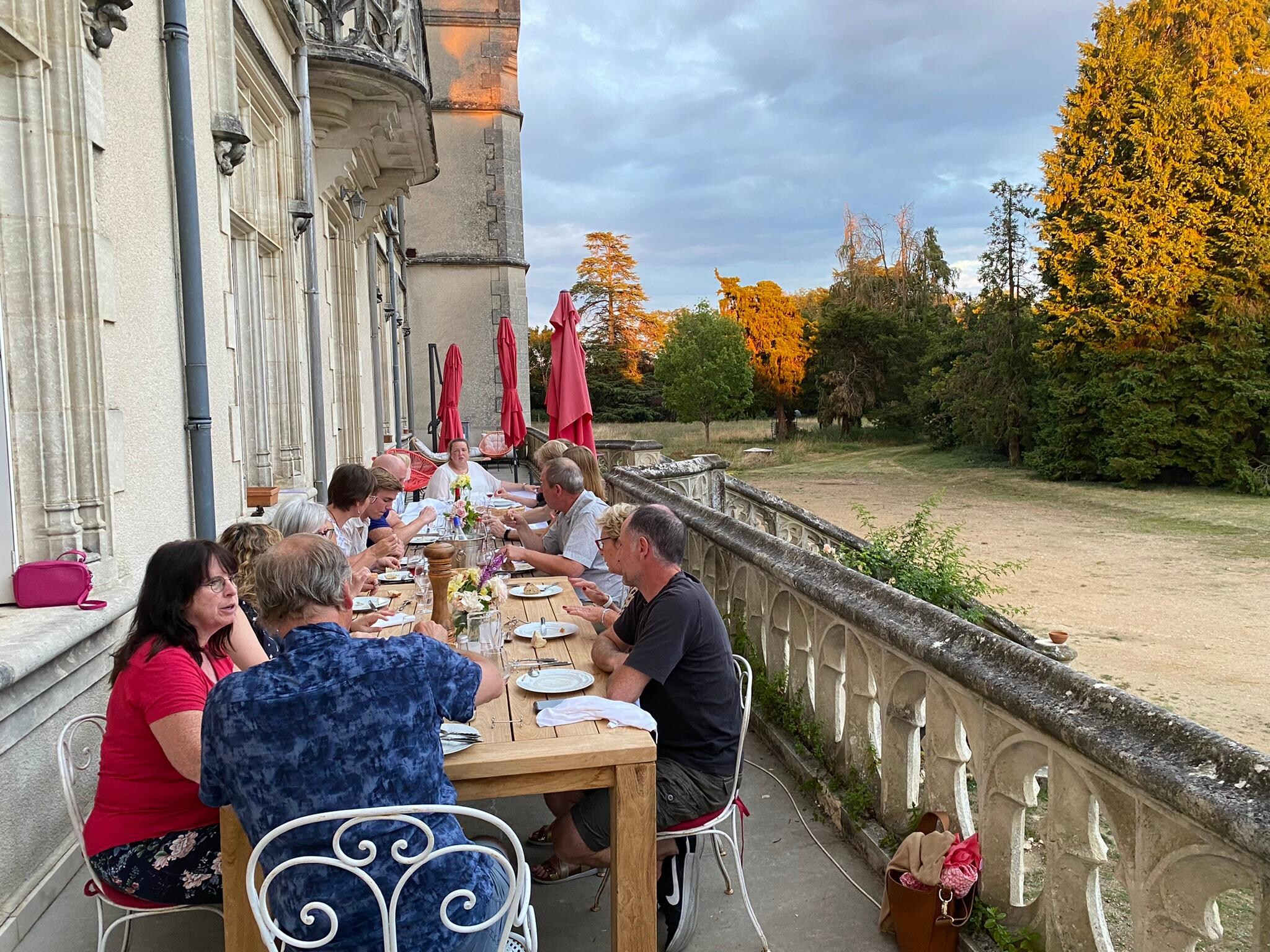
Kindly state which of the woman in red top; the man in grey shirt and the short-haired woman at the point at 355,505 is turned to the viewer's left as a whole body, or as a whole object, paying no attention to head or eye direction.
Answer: the man in grey shirt

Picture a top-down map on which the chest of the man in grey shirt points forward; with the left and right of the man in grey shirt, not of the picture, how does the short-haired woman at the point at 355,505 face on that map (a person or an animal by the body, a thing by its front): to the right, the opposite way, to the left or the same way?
the opposite way

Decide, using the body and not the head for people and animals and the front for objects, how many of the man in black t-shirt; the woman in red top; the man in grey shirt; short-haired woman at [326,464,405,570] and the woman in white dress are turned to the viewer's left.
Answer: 2

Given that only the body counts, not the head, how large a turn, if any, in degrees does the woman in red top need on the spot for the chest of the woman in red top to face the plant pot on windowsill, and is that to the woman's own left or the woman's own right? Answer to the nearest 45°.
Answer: approximately 90° to the woman's own left

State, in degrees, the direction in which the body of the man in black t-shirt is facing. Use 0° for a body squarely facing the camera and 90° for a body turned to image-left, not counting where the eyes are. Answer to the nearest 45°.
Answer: approximately 90°

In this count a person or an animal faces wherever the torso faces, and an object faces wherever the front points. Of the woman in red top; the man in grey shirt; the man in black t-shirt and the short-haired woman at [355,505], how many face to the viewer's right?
2

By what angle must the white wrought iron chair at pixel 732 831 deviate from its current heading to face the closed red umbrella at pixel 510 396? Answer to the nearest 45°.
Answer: approximately 90° to its right

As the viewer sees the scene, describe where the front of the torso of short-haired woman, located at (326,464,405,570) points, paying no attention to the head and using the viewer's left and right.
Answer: facing to the right of the viewer

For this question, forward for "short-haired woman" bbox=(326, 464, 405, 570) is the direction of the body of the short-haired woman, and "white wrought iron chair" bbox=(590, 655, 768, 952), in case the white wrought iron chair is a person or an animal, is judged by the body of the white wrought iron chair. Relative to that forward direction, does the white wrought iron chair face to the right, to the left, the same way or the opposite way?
the opposite way

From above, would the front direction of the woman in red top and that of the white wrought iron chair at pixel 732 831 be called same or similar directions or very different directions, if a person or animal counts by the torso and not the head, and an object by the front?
very different directions

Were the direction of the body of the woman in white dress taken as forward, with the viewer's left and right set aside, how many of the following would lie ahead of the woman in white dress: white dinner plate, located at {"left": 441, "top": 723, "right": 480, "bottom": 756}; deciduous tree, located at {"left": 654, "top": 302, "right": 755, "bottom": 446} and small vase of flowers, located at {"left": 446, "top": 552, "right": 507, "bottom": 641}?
2

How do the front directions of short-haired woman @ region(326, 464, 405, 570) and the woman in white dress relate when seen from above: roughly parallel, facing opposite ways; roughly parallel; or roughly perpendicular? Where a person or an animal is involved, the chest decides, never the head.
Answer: roughly perpendicular
